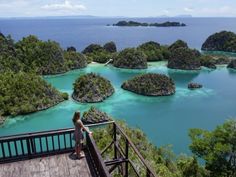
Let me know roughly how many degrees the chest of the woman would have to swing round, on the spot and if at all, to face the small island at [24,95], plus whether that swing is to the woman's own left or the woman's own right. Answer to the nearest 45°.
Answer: approximately 90° to the woman's own left

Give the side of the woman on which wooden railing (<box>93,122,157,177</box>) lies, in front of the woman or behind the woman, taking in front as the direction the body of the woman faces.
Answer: in front

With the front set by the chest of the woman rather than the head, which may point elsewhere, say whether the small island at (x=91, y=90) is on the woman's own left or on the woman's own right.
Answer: on the woman's own left

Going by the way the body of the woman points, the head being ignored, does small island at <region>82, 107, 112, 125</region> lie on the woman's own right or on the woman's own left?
on the woman's own left
